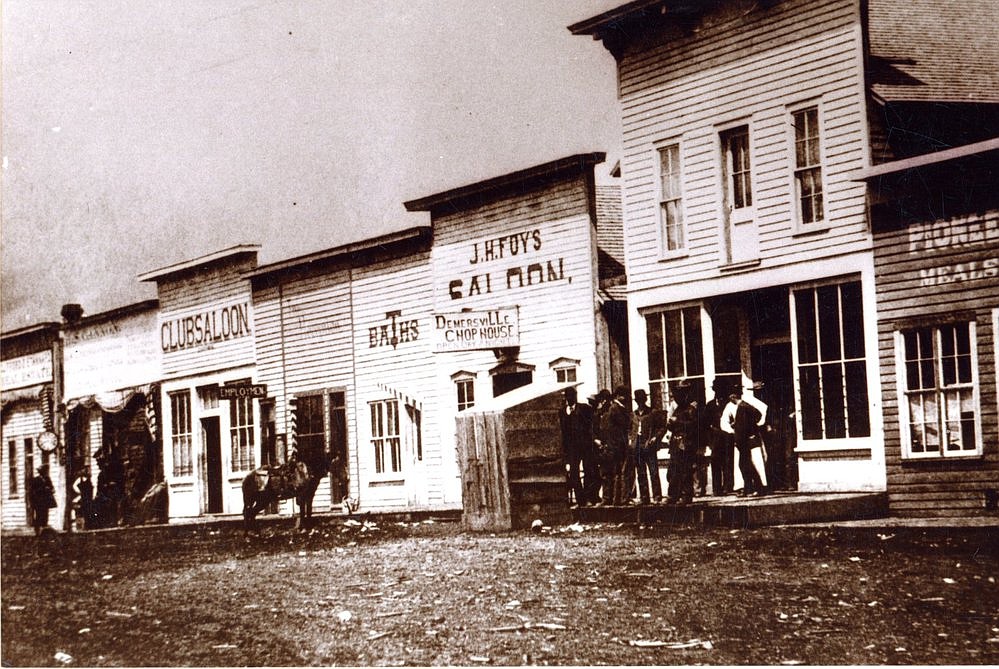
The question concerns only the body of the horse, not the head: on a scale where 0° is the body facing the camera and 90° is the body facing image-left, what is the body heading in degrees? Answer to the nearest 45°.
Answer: approximately 270°

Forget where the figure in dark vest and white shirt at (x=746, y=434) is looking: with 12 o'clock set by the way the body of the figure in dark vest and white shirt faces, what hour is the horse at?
The horse is roughly at 2 o'clock from the figure in dark vest and white shirt.

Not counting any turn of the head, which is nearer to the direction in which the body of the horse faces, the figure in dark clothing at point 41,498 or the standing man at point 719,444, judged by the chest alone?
the standing man

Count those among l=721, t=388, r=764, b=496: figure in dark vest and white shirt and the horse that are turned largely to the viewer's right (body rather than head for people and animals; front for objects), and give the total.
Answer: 1

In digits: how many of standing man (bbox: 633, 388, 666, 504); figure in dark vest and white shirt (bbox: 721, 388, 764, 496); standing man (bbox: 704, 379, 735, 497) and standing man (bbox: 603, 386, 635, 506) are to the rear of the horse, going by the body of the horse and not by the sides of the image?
0

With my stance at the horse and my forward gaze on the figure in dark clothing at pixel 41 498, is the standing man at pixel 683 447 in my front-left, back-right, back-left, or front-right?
back-right

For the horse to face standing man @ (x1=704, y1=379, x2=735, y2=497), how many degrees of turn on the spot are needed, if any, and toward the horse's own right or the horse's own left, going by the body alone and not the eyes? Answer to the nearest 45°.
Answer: approximately 45° to the horse's own right
